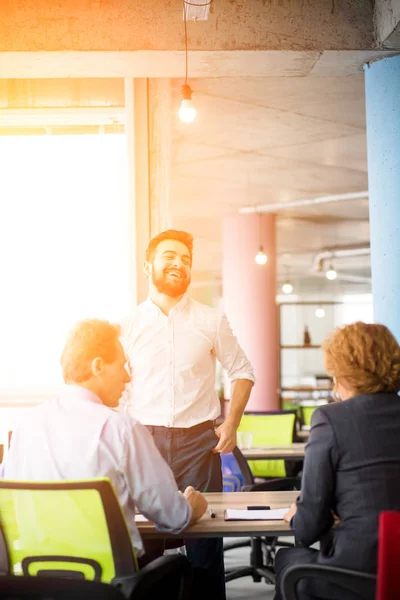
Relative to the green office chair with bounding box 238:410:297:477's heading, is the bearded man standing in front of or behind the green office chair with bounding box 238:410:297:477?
in front

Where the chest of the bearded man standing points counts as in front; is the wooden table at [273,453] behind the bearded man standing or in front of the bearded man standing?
behind

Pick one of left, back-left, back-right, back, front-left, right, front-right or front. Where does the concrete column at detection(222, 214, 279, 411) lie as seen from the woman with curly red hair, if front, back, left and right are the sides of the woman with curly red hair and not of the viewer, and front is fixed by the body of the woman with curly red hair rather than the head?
front-right

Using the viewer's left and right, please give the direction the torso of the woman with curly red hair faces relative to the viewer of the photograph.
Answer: facing away from the viewer and to the left of the viewer

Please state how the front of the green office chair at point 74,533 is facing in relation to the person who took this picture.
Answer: facing away from the viewer and to the right of the viewer

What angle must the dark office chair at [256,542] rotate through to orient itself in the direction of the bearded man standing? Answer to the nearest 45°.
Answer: approximately 90° to its right

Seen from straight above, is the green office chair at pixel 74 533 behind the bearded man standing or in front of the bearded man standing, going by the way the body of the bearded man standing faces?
in front

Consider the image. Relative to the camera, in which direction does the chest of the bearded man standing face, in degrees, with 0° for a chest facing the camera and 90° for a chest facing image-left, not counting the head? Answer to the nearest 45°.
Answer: approximately 0°

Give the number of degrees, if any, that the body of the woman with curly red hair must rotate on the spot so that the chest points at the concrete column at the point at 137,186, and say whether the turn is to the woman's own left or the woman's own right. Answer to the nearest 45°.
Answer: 0° — they already face it

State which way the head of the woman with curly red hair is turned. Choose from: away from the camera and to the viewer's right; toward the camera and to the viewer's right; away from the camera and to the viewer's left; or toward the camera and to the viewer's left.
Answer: away from the camera and to the viewer's left
